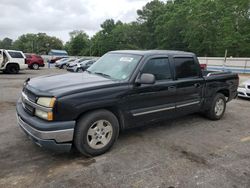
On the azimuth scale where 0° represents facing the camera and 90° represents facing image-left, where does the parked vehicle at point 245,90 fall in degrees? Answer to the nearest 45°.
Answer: approximately 45°

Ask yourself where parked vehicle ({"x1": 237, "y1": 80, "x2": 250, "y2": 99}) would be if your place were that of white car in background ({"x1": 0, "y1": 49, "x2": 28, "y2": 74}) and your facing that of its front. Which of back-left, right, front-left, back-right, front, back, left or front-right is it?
back-left

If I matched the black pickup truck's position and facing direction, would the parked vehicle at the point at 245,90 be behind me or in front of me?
behind

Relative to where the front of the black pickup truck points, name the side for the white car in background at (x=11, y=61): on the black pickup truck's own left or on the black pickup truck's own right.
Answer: on the black pickup truck's own right

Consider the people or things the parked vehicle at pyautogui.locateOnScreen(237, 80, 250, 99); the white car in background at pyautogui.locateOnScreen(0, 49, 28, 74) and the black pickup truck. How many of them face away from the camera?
0

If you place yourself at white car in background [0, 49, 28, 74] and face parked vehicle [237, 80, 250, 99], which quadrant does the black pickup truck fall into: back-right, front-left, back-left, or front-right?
front-right

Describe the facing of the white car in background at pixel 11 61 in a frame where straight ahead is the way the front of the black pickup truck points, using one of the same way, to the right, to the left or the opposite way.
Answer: the same way

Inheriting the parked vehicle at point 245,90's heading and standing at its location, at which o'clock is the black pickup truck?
The black pickup truck is roughly at 11 o'clock from the parked vehicle.

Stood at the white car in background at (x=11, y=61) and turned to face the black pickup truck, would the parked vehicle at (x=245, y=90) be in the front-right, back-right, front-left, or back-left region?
front-left

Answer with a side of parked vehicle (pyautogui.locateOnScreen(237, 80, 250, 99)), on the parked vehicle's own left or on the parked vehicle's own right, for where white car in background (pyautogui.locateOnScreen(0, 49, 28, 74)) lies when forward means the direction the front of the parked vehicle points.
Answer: on the parked vehicle's own right

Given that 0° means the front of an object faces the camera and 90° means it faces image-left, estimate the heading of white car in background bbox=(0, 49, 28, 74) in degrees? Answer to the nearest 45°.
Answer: approximately 90°

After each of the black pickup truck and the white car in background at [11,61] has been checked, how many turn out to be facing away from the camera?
0

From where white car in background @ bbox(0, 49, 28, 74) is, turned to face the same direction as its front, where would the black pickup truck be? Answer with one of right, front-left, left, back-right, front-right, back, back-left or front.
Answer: left

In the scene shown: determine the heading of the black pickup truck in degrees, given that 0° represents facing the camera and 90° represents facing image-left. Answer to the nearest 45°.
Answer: approximately 45°

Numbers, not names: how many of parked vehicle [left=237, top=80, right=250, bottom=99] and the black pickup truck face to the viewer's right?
0
